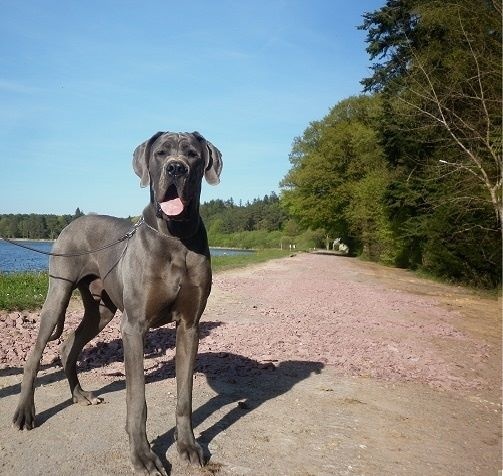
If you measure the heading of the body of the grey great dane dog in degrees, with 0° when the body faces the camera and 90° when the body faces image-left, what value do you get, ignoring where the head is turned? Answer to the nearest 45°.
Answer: approximately 315°

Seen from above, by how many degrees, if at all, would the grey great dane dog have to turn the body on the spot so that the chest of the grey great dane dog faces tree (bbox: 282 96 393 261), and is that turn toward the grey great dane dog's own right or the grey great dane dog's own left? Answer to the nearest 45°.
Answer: approximately 90° to the grey great dane dog's own left
